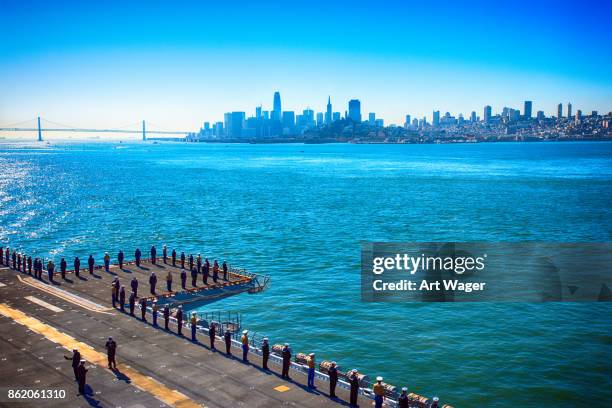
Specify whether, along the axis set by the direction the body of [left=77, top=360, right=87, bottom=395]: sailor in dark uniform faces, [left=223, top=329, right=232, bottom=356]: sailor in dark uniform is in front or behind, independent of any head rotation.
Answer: in front

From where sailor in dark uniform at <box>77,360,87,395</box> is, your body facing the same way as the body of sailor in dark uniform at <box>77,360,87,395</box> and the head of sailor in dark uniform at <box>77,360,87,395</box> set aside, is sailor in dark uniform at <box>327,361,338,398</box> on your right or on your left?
on your right

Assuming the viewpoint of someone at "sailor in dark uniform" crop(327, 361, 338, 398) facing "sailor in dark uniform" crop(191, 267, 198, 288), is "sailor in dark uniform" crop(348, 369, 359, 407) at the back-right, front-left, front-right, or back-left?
back-right

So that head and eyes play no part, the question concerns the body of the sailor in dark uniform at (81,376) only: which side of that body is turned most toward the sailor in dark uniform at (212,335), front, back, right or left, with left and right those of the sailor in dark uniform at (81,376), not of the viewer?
front

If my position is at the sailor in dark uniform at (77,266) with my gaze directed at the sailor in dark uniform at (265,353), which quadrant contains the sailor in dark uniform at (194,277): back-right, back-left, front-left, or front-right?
front-left

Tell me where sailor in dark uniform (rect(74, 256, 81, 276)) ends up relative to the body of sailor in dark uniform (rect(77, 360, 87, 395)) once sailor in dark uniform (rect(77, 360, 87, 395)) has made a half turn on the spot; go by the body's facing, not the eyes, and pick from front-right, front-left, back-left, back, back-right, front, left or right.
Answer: back-right

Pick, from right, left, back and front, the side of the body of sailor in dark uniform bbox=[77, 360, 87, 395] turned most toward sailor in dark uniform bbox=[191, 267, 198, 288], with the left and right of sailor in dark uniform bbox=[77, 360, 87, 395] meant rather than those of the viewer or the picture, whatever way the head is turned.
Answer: front

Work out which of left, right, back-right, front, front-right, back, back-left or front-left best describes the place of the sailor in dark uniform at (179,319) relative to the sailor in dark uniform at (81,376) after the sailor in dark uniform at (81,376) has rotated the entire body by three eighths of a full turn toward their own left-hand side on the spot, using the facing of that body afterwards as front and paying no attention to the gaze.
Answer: back-right

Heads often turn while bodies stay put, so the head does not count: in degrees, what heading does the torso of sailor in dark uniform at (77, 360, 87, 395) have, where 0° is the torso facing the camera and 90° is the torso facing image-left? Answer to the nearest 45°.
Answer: approximately 225°

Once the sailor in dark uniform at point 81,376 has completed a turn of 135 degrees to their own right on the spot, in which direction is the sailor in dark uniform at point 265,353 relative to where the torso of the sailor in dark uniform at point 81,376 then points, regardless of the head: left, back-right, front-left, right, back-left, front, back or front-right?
left
